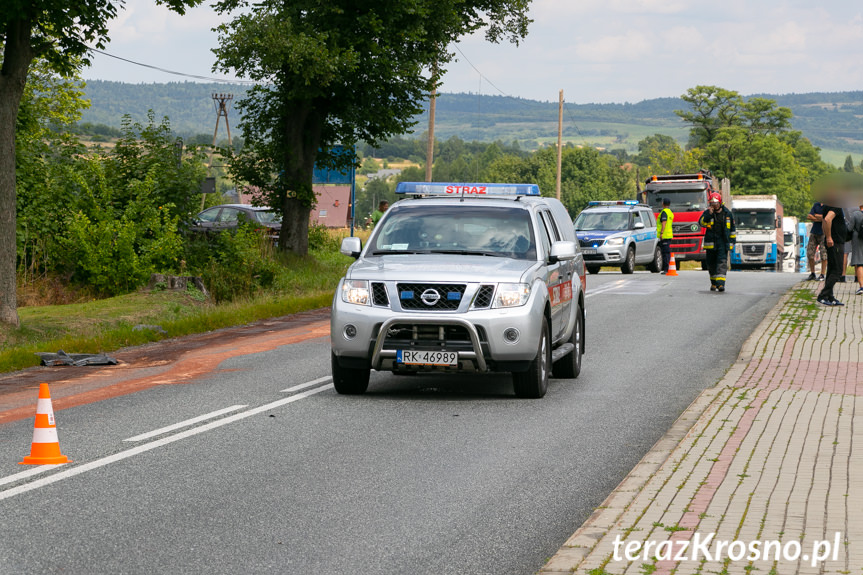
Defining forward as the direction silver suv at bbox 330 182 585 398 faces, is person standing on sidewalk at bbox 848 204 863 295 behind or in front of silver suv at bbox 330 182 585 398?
behind

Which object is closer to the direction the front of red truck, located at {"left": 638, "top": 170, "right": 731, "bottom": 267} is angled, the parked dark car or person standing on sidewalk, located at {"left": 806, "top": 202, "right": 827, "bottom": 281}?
the person standing on sidewalk

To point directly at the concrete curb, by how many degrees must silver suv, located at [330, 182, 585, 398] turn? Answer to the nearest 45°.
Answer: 0° — it already faces it
